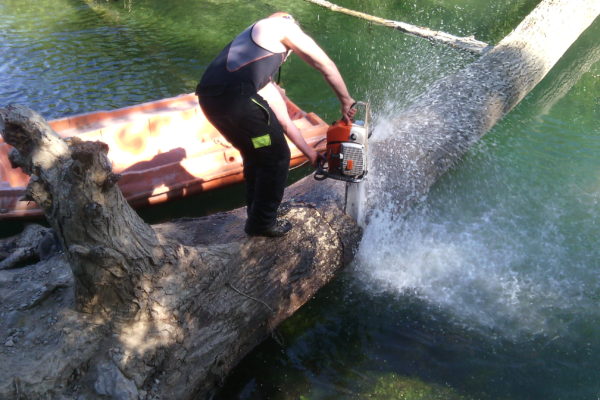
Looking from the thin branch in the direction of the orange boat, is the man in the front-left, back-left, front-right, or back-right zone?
front-left

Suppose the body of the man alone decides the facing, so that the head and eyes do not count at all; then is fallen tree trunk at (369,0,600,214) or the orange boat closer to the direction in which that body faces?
the fallen tree trunk

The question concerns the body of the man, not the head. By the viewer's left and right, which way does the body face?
facing to the right of the viewer

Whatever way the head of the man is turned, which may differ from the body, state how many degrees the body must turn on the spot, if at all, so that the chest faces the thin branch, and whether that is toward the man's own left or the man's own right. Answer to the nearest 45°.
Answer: approximately 45° to the man's own left

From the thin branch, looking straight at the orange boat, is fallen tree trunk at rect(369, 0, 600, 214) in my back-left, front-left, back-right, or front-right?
front-left

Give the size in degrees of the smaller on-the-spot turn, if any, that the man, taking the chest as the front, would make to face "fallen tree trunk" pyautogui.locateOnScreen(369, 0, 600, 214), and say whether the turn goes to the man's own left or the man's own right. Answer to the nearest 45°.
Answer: approximately 45° to the man's own left

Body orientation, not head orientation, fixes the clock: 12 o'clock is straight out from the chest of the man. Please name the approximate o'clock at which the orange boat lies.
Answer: The orange boat is roughly at 8 o'clock from the man.

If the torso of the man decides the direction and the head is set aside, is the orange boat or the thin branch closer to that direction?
the thin branch
